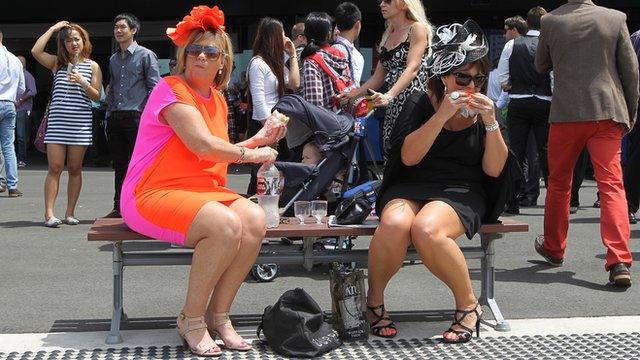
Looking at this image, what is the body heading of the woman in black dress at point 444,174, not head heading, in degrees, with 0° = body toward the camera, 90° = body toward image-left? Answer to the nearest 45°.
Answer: approximately 0°

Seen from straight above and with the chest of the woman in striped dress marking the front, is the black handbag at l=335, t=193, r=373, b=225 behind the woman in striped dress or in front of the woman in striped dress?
in front

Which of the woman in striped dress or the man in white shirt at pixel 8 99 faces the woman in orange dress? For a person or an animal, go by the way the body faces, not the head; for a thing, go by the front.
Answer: the woman in striped dress

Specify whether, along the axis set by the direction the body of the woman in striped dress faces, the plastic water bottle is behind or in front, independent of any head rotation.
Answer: in front

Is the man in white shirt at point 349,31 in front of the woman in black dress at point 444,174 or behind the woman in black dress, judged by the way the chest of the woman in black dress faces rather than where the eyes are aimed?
behind
